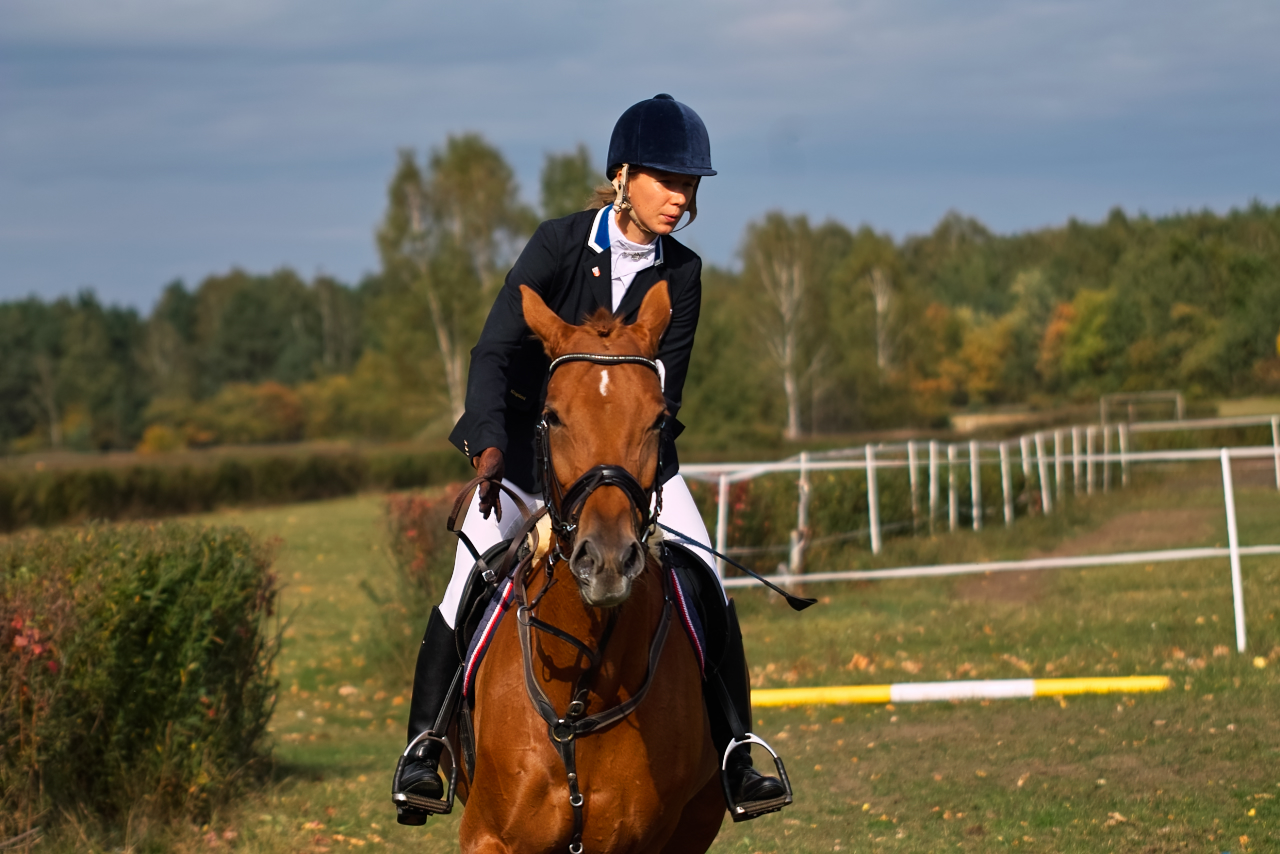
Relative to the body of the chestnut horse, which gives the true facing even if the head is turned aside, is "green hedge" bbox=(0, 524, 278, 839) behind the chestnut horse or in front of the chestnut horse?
behind

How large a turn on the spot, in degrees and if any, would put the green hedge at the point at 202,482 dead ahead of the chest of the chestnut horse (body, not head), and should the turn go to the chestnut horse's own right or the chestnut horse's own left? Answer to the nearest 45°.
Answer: approximately 180°

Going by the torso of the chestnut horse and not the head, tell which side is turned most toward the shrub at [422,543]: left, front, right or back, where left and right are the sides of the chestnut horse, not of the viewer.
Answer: back

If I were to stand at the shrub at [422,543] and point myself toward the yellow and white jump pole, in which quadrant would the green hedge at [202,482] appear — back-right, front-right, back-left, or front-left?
back-left

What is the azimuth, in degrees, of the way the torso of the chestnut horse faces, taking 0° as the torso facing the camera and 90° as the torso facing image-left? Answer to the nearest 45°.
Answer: approximately 0°

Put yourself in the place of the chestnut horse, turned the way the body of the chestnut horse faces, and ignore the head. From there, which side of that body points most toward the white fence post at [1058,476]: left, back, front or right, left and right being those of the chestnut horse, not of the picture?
back
